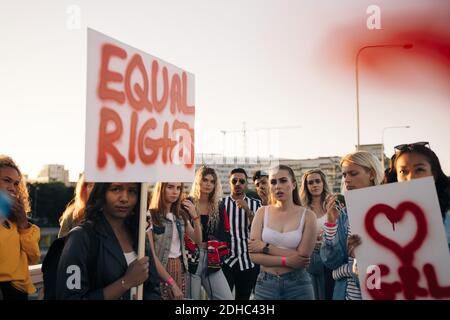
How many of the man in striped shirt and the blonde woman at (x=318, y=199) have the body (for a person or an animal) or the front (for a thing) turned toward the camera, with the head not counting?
2

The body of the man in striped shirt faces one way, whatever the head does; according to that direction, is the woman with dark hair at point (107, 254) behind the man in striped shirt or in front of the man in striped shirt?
in front

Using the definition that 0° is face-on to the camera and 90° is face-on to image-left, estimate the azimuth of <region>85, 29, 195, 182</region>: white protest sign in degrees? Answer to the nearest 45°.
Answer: approximately 315°

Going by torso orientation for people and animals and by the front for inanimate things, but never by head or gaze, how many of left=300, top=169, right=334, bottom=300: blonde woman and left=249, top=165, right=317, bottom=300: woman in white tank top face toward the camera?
2

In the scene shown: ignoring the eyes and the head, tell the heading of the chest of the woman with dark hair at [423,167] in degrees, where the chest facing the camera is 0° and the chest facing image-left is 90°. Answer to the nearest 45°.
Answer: approximately 45°

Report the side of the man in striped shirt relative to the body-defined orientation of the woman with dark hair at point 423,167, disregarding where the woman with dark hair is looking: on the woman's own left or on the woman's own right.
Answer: on the woman's own right
